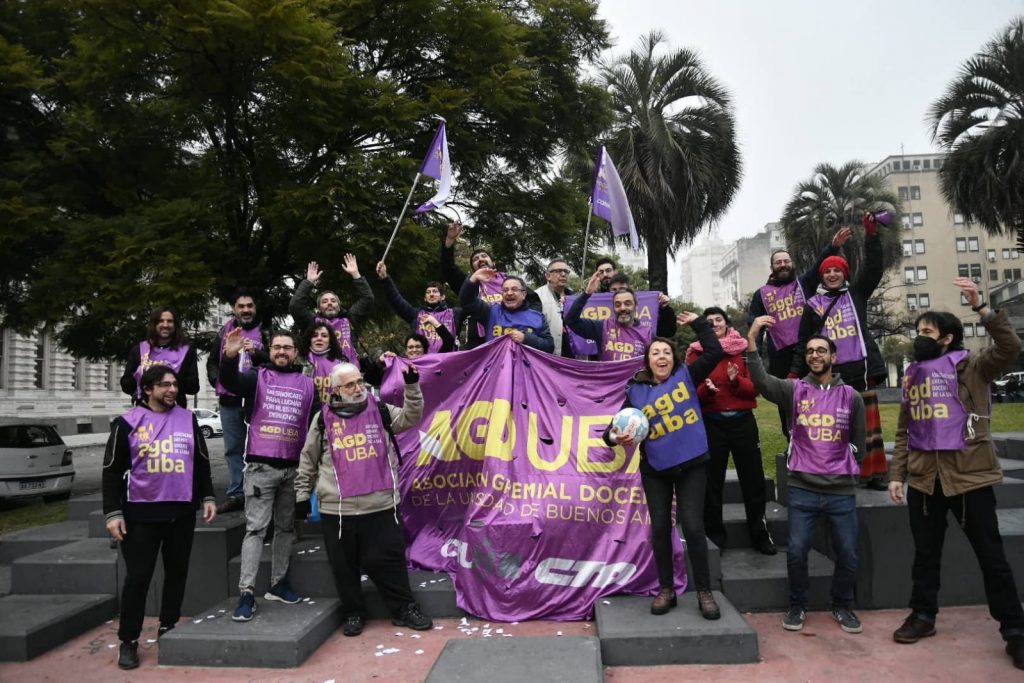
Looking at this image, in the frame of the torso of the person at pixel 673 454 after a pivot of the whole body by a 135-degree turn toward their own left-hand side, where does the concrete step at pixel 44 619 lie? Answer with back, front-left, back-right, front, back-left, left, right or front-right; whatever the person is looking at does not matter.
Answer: back-left

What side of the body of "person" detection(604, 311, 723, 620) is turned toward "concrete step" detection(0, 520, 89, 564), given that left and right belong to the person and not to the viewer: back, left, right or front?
right

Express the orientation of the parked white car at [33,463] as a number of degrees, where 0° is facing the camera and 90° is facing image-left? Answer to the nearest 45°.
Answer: approximately 180°

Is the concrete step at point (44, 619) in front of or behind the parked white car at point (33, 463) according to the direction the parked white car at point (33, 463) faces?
behind

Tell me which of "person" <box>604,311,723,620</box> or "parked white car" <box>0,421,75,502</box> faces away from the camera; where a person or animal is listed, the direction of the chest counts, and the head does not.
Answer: the parked white car

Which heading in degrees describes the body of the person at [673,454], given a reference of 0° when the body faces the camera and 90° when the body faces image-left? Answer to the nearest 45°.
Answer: approximately 0°
